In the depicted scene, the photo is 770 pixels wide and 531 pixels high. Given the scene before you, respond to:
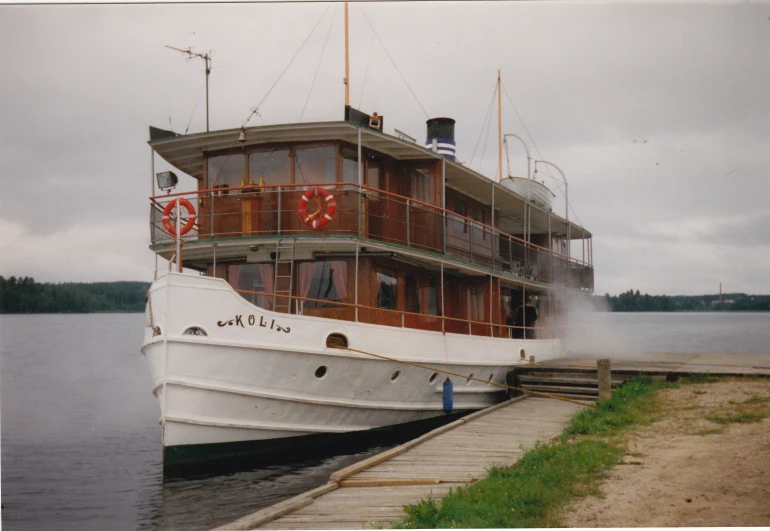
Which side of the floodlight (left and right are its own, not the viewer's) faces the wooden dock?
left

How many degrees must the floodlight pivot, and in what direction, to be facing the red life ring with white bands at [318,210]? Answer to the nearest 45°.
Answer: approximately 90° to its left

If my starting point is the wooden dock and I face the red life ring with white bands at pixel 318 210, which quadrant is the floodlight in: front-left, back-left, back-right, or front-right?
front-left

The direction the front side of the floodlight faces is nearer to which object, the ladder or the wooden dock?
the wooden dock

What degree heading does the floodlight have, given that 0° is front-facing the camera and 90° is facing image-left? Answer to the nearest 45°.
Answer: approximately 45°

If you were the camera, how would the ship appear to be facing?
facing the viewer and to the left of the viewer
